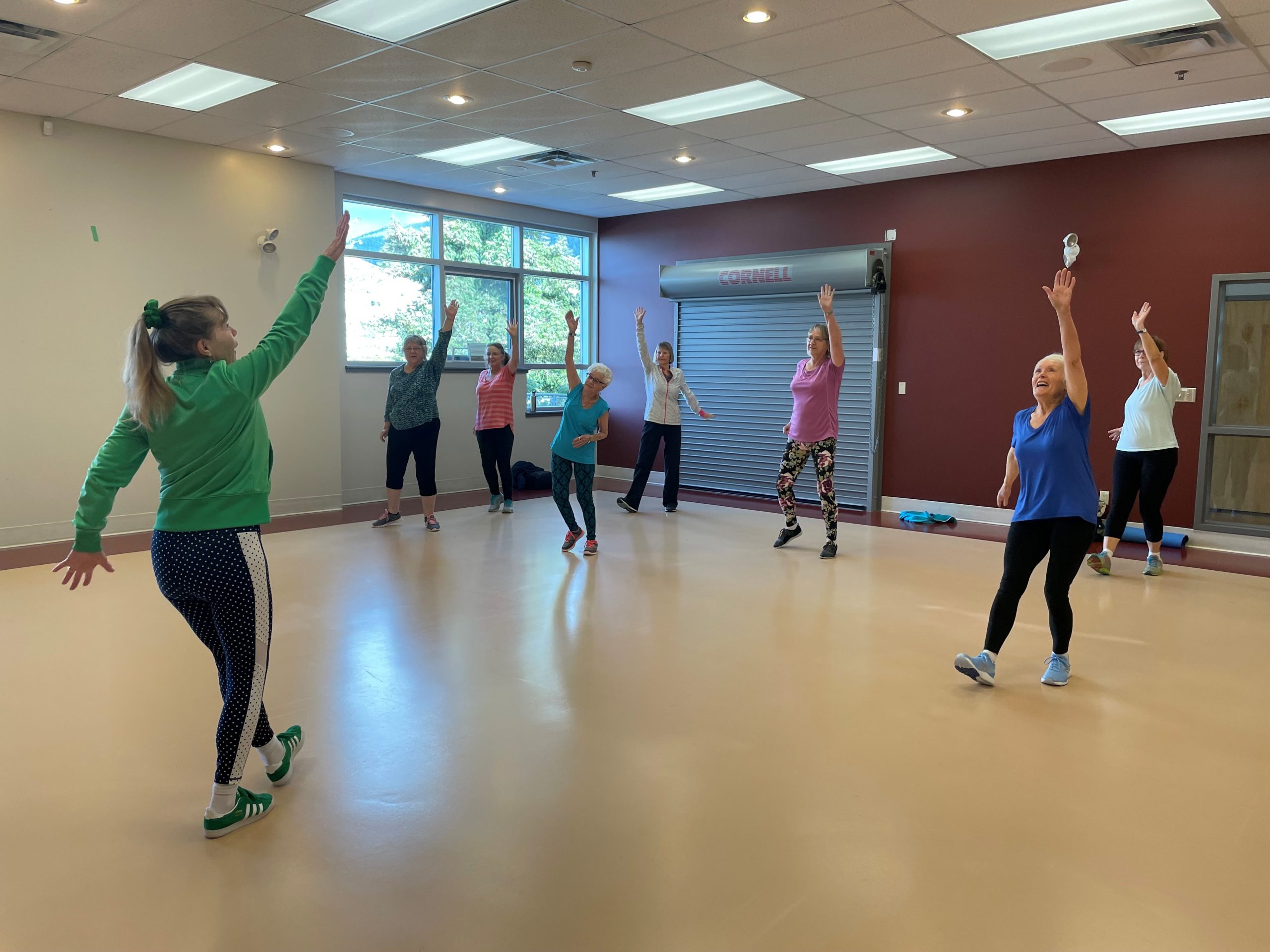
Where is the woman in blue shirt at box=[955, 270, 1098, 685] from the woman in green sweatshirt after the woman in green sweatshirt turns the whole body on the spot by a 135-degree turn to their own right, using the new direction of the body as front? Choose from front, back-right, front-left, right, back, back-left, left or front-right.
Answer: left

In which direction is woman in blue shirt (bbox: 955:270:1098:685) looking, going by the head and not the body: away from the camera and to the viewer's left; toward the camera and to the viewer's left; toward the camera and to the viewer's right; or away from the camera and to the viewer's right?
toward the camera and to the viewer's left

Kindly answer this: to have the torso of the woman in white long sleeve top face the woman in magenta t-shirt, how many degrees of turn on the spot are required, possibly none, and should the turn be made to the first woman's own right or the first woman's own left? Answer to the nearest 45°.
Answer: approximately 45° to the first woman's own left

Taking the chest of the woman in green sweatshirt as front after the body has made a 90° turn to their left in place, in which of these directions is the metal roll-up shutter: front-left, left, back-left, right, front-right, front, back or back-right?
right

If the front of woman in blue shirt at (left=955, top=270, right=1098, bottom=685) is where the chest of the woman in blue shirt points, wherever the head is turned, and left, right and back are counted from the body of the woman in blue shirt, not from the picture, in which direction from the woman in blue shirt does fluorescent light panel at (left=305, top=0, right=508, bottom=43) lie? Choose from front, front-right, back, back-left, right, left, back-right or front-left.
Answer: front-right

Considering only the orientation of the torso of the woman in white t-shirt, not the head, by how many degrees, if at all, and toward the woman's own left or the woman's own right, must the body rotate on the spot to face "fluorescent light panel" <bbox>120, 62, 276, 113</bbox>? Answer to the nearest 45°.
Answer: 0° — they already face it

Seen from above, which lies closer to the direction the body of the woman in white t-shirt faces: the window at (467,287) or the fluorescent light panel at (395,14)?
the fluorescent light panel

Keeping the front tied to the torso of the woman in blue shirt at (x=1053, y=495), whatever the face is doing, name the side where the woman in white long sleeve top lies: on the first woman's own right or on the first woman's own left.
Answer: on the first woman's own right

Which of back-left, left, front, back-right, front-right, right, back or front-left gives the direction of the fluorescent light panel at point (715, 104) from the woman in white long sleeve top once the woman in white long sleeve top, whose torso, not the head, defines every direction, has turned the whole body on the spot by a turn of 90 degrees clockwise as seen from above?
left

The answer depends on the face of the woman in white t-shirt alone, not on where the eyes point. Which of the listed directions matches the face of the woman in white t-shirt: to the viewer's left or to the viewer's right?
to the viewer's left

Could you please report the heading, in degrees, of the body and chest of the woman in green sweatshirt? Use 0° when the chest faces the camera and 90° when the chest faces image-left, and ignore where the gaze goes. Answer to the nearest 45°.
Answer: approximately 225°

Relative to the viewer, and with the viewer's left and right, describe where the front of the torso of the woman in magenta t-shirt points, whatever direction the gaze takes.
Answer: facing the viewer and to the left of the viewer

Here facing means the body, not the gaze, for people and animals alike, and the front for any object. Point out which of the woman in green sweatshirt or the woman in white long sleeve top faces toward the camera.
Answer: the woman in white long sleeve top

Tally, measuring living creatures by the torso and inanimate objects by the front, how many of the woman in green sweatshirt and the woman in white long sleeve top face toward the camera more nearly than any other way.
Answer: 1

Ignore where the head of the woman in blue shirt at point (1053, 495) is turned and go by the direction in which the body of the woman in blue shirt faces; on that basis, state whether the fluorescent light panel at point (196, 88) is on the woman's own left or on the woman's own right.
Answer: on the woman's own right

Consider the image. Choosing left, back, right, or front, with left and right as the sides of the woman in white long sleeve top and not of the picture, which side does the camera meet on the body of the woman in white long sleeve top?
front

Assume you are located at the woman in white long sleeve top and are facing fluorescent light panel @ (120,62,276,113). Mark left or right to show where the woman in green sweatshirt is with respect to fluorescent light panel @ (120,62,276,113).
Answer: left

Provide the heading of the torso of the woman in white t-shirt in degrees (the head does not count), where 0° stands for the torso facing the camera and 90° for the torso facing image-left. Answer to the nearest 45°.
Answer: approximately 45°
